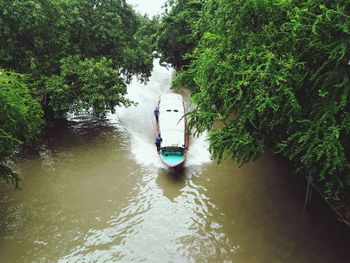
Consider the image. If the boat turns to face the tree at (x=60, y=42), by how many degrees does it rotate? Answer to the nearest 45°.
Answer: approximately 90° to its right

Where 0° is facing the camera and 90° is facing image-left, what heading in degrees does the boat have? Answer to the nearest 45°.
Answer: approximately 0°
